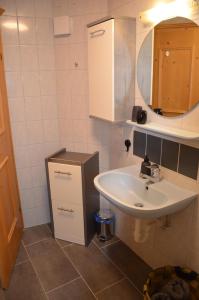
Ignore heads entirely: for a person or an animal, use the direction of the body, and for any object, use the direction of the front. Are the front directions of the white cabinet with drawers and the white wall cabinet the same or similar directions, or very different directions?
same or similar directions

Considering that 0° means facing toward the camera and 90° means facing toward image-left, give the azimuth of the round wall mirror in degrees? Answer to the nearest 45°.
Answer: approximately 45°

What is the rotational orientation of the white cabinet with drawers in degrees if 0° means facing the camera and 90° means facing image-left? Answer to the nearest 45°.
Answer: approximately 45°

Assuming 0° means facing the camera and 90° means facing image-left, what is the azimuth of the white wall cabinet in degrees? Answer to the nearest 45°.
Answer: approximately 45°

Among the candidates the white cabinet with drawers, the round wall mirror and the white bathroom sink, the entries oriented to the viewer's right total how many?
0

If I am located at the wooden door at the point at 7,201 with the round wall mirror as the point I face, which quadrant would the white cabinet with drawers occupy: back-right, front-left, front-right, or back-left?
front-left

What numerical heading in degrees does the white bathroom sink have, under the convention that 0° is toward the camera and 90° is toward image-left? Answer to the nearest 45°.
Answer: approximately 45°
